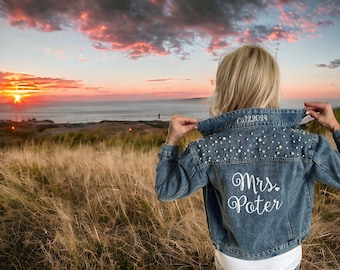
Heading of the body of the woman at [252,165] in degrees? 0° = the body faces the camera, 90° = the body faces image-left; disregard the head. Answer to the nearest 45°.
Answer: approximately 180°

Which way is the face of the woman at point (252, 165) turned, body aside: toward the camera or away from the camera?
away from the camera
